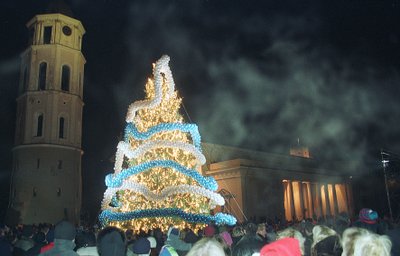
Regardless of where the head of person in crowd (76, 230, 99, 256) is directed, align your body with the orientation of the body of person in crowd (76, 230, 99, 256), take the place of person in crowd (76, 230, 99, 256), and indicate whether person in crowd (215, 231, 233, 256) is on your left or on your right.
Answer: on your right

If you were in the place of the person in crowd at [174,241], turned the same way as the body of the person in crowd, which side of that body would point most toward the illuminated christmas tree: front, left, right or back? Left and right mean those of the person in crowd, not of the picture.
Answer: front

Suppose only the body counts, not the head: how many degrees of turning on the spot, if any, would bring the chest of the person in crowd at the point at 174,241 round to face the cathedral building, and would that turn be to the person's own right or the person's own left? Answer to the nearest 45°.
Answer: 0° — they already face it

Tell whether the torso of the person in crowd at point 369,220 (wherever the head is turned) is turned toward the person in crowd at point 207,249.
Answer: no

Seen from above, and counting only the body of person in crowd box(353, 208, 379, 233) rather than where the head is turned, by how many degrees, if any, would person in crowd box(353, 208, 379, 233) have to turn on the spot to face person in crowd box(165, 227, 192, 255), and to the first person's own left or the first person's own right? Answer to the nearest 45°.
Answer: approximately 135° to the first person's own left

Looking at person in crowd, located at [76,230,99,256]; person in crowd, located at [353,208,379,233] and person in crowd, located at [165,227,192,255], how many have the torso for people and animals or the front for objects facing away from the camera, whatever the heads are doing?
3

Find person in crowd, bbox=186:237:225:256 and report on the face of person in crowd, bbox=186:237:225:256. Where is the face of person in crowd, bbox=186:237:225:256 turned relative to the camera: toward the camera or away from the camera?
away from the camera

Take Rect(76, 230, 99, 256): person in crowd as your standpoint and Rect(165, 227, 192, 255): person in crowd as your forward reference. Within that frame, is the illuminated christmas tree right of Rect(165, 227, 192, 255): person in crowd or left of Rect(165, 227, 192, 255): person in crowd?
left

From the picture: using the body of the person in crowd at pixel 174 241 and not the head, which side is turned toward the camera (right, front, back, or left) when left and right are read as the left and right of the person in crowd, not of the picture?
back

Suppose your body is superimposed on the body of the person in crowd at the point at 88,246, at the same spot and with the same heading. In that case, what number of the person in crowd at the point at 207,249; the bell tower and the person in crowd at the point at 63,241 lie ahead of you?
1

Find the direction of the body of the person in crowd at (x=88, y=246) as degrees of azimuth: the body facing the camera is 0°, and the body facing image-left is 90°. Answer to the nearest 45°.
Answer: approximately 180°

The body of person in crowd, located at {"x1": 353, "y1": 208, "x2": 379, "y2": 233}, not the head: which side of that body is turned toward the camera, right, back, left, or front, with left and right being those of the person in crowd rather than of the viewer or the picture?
back

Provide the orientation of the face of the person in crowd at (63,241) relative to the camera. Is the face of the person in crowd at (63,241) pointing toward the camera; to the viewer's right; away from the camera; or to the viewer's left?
away from the camera

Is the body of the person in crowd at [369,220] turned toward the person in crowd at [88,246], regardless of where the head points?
no

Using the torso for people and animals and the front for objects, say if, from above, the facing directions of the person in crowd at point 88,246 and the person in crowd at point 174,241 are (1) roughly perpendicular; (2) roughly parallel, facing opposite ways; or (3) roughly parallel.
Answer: roughly parallel
